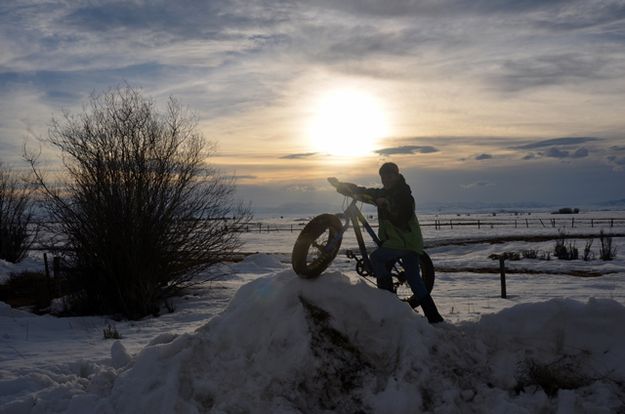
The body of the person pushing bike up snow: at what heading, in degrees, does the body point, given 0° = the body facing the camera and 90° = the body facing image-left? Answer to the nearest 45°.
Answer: approximately 90°
